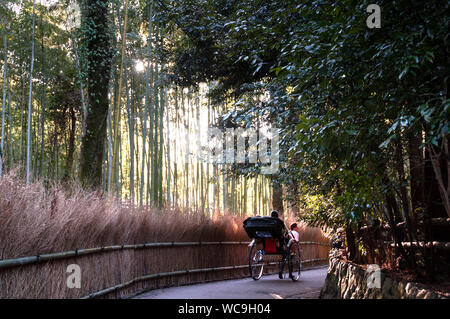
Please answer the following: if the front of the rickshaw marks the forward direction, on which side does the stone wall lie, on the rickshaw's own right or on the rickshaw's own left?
on the rickshaw's own right

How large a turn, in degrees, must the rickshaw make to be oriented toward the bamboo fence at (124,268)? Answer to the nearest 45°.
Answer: approximately 180°

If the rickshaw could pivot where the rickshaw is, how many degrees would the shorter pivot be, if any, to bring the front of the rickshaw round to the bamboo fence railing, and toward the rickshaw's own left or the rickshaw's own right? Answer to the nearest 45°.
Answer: approximately 180°

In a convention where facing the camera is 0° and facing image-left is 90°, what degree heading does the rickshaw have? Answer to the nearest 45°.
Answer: approximately 225°
